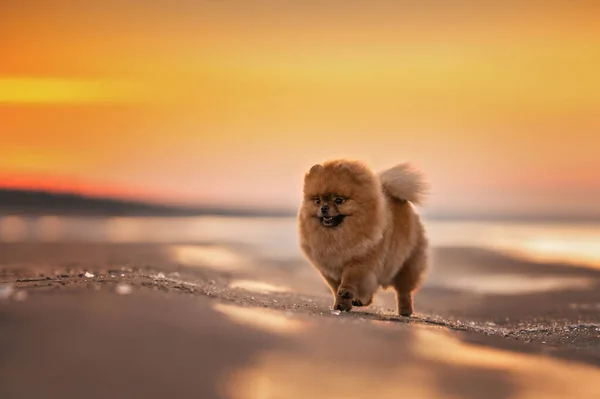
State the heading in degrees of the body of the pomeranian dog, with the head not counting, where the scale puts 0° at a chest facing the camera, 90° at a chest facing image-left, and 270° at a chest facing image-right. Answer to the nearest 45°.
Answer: approximately 45°
